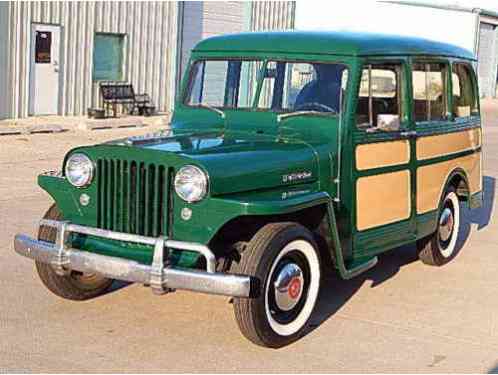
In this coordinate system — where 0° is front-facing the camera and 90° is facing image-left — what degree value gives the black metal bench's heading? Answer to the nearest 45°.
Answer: approximately 315°

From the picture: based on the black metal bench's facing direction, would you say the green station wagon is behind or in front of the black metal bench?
in front

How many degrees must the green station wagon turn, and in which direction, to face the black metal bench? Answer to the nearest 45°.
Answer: approximately 135° to its right

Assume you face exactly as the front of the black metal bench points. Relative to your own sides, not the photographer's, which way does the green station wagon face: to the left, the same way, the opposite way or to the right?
to the right

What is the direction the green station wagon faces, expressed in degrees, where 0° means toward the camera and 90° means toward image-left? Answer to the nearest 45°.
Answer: approximately 45°
